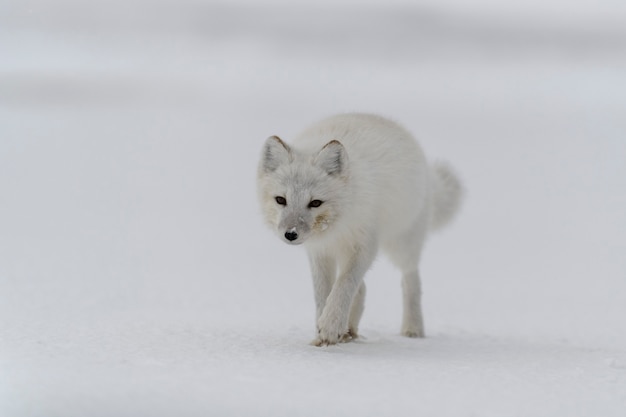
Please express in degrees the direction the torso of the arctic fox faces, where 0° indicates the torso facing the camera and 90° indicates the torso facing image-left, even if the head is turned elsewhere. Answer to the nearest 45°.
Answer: approximately 45°
